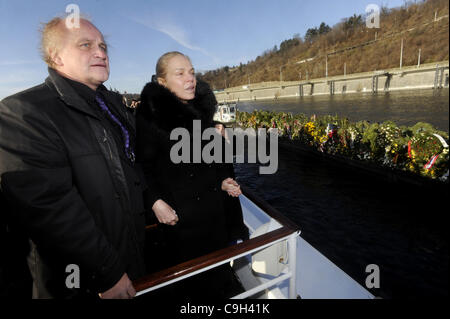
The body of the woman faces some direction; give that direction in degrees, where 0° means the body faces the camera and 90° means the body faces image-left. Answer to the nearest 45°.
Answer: approximately 315°

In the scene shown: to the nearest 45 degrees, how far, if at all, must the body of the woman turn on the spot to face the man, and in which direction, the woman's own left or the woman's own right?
approximately 90° to the woman's own right

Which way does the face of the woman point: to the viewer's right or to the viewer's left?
to the viewer's right

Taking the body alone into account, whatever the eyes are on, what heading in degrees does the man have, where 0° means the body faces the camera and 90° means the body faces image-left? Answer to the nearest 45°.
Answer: approximately 315°
